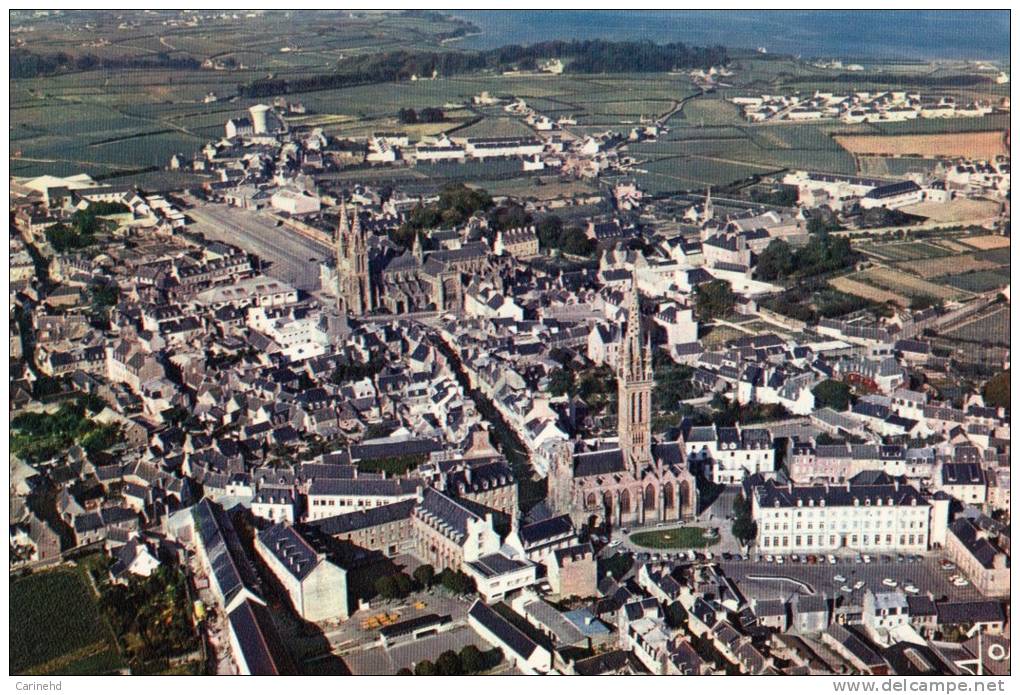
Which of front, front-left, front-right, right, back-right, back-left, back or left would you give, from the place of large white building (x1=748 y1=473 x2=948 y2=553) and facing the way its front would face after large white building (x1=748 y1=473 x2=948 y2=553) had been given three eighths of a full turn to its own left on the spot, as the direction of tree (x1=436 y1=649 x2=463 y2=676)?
back

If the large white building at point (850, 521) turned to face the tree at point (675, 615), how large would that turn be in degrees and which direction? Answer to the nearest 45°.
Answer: approximately 45° to its right

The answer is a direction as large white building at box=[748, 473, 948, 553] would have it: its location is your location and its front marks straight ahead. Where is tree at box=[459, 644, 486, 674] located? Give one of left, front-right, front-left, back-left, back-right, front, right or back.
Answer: front-right

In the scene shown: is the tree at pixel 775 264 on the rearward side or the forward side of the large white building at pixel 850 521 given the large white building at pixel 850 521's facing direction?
on the rearward side

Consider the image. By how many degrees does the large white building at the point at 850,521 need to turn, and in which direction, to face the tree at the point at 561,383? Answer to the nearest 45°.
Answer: approximately 135° to its right

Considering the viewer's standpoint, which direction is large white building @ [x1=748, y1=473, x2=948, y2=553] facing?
facing the viewer

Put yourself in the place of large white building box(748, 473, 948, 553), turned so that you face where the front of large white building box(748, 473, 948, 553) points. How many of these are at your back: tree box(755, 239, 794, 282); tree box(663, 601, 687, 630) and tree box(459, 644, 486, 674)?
1

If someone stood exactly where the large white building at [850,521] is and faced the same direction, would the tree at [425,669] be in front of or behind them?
in front

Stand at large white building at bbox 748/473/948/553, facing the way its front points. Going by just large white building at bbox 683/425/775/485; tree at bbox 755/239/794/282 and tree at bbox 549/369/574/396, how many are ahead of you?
0

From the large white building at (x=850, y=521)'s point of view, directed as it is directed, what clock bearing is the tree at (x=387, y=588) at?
The tree is roughly at 2 o'clock from the large white building.

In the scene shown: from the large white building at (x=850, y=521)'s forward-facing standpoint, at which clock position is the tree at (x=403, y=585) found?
The tree is roughly at 2 o'clock from the large white building.

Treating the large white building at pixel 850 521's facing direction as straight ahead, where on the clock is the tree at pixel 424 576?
The tree is roughly at 2 o'clock from the large white building.

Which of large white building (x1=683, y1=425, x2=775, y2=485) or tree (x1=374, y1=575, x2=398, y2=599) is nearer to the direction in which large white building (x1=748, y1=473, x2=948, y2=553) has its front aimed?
the tree
